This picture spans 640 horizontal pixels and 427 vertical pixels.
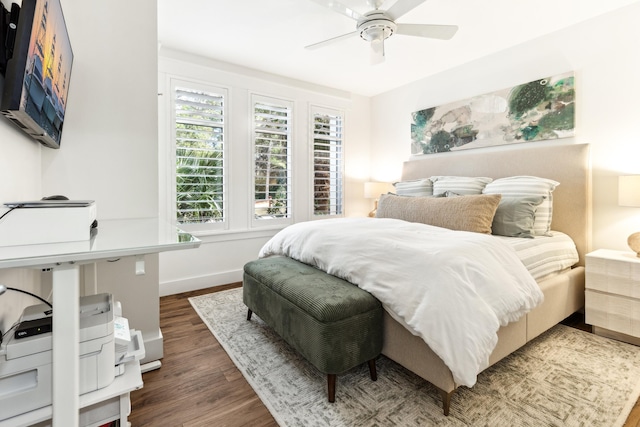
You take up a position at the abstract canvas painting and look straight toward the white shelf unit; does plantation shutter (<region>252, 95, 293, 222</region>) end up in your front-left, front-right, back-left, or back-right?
front-right

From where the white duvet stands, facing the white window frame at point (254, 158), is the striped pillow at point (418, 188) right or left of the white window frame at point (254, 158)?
right

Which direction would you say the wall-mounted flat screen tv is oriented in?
to the viewer's right

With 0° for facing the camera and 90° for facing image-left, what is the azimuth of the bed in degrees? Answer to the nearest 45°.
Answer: approximately 45°

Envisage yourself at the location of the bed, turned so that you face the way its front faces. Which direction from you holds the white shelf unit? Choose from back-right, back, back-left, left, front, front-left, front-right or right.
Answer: front

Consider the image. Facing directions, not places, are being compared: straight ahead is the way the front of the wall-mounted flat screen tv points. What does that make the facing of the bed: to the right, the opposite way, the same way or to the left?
the opposite way

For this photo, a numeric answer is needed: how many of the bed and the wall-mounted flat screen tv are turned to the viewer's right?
1

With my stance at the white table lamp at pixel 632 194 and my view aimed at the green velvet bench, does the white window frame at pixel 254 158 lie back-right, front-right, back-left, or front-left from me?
front-right

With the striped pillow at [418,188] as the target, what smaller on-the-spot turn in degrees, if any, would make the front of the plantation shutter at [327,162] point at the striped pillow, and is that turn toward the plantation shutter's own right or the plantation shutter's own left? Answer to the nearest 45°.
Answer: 0° — it already faces it
